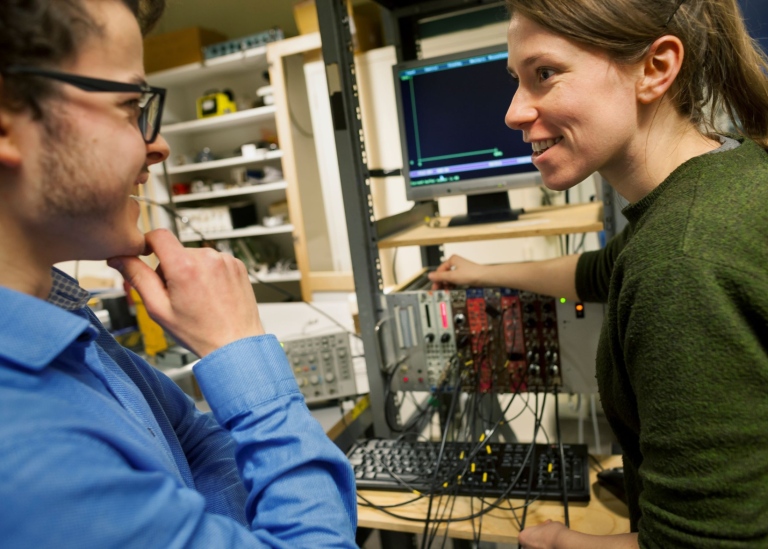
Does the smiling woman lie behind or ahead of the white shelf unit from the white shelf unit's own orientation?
ahead

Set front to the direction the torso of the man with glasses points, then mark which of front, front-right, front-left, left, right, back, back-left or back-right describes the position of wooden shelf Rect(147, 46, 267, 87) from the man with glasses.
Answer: left

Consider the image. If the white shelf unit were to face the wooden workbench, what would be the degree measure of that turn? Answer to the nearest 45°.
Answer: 0° — it already faces it

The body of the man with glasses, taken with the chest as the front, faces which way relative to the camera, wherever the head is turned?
to the viewer's right

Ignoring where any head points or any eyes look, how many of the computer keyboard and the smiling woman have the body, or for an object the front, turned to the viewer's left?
1

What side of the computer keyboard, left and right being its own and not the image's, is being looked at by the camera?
front

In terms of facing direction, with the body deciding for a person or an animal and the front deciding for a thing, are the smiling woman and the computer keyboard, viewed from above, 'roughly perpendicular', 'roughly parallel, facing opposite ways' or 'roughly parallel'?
roughly perpendicular

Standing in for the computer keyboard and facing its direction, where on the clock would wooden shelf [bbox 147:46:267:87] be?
The wooden shelf is roughly at 5 o'clock from the computer keyboard.

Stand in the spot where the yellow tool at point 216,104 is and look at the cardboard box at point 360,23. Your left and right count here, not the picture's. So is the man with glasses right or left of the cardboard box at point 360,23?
right

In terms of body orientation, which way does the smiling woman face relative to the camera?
to the viewer's left

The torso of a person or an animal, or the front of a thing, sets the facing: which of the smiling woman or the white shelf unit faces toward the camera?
the white shelf unit

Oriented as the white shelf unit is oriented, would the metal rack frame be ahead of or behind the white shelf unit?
ahead

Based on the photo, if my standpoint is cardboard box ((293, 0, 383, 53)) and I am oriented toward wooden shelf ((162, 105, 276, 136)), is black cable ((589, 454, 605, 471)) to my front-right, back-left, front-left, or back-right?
back-left

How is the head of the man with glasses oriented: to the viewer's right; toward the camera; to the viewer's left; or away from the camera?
to the viewer's right

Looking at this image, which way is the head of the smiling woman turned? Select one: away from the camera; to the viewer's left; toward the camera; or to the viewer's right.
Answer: to the viewer's left

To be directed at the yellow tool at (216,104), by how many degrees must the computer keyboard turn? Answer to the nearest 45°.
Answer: approximately 135° to its right
